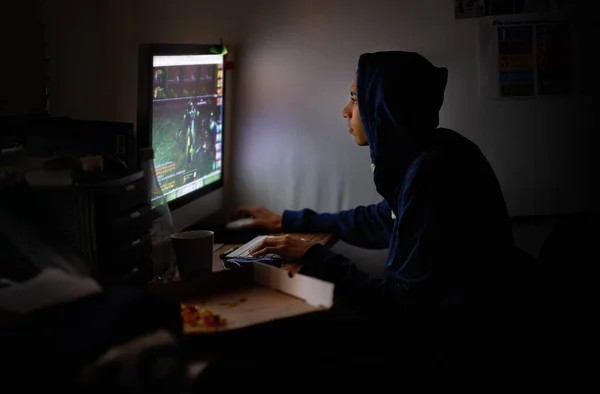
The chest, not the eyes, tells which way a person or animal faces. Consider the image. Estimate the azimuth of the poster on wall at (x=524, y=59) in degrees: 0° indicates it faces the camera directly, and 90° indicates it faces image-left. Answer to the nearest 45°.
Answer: approximately 0°

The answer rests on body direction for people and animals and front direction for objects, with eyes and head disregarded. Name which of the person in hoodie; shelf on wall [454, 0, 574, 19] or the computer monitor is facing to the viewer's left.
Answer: the person in hoodie

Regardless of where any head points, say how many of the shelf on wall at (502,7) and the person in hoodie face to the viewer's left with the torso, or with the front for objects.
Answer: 1

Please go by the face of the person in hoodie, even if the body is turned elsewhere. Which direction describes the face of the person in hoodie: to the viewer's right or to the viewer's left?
to the viewer's left

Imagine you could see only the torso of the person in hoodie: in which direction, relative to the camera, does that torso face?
to the viewer's left

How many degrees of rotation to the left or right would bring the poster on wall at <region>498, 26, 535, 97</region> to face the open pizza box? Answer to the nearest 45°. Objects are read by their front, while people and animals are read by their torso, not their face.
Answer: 0° — it already faces it

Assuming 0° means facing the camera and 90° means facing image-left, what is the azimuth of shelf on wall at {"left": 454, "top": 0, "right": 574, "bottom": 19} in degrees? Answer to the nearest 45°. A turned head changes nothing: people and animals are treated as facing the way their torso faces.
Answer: approximately 0°
